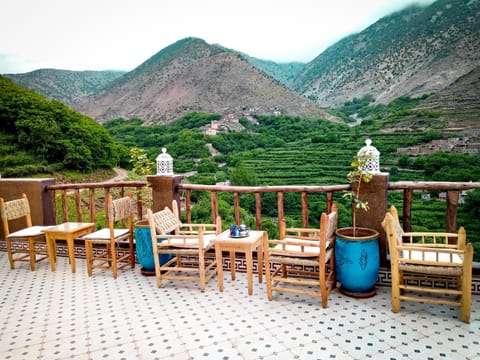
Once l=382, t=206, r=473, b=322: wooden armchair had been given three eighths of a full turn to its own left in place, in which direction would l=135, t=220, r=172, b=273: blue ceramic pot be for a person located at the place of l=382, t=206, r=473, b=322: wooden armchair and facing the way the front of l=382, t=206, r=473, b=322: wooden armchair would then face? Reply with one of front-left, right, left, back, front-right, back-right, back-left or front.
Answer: front-left

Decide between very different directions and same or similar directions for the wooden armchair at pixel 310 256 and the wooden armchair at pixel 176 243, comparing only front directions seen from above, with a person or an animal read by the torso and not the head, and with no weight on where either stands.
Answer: very different directions

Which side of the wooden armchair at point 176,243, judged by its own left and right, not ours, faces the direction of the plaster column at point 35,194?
back

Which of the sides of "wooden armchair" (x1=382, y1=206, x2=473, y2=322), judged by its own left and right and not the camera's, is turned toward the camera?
right

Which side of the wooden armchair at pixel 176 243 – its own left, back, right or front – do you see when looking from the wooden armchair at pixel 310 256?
front

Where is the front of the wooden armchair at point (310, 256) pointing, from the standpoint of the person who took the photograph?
facing to the left of the viewer

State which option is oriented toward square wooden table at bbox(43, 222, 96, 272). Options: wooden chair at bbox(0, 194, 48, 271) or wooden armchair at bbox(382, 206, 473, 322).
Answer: the wooden chair

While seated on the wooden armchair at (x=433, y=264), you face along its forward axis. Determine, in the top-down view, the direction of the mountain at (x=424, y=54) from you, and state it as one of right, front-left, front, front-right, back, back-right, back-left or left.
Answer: left

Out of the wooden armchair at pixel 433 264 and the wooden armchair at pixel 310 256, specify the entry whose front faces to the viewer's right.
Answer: the wooden armchair at pixel 433 264

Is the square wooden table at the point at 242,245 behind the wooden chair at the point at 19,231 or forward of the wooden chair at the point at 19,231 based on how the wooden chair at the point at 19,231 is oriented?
forward

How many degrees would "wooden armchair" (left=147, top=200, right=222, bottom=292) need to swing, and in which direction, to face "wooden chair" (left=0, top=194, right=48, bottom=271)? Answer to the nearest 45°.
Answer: approximately 180°

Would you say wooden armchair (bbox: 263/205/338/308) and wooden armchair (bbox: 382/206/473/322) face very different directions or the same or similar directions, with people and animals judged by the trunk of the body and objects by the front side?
very different directions

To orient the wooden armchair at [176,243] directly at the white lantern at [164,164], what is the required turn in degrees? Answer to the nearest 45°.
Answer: approximately 135° to its left
